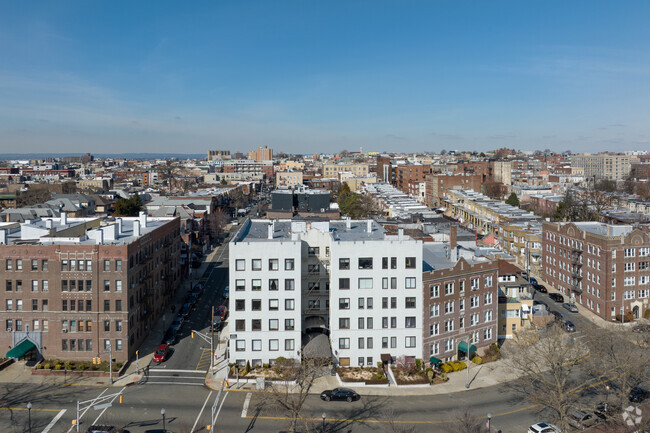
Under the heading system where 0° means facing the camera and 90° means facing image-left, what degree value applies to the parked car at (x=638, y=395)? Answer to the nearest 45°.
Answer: approximately 225°

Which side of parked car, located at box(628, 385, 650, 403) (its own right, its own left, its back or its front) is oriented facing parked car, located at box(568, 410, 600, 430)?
back

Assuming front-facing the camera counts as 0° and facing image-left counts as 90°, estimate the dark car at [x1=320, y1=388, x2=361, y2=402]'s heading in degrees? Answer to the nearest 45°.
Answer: approximately 90°
